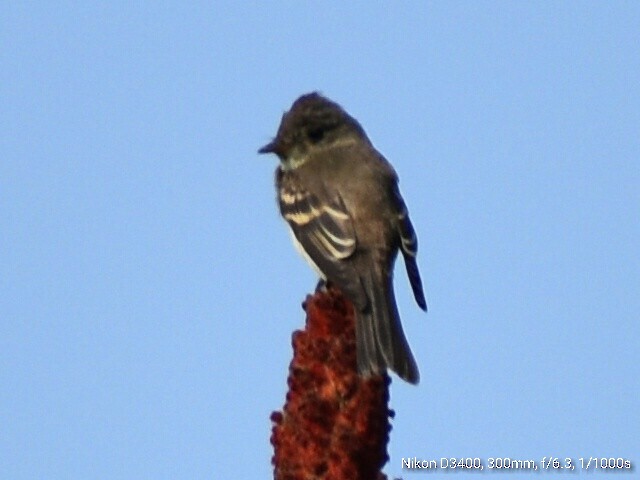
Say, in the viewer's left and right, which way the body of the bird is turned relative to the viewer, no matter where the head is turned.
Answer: facing away from the viewer and to the left of the viewer
